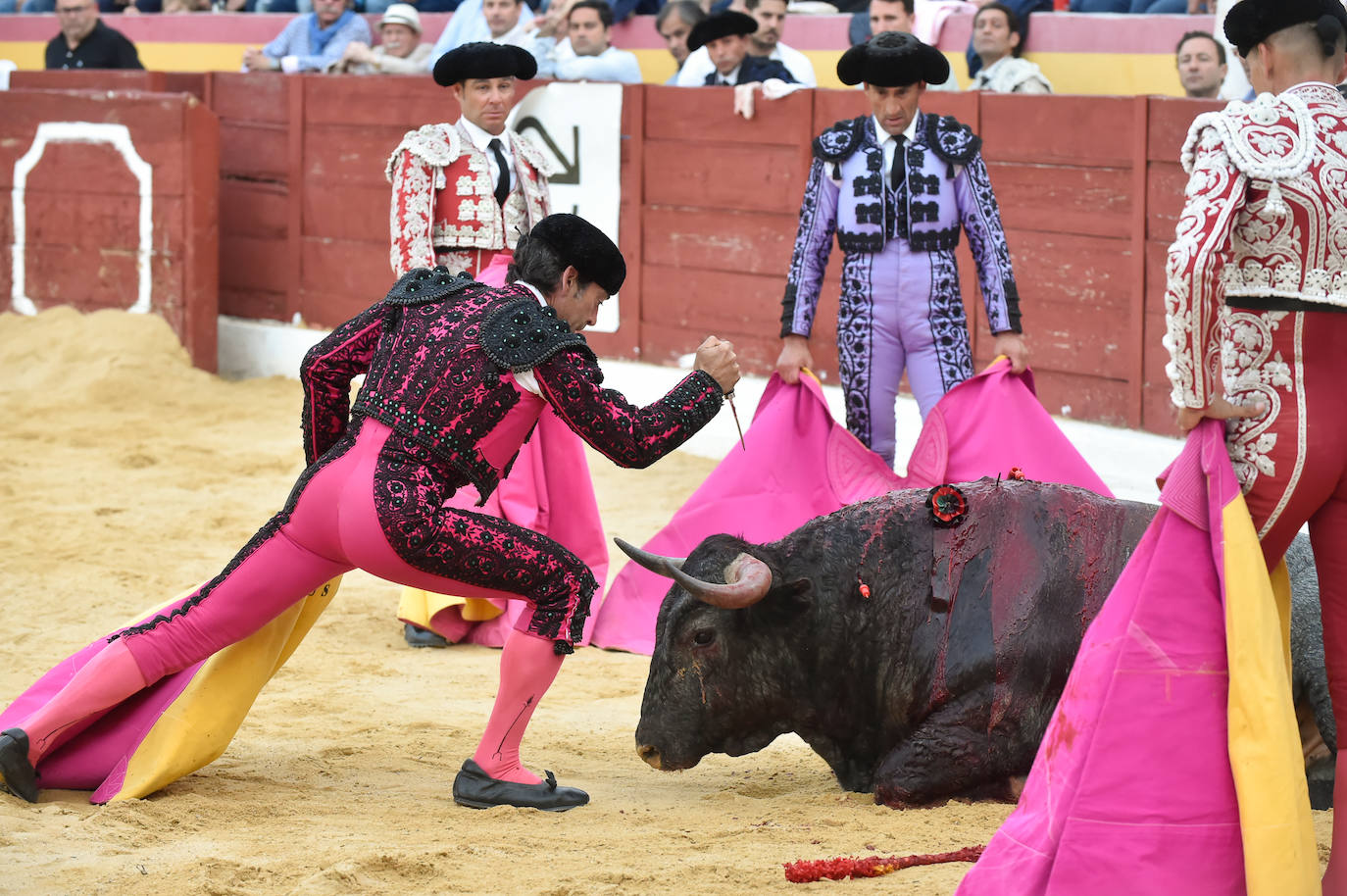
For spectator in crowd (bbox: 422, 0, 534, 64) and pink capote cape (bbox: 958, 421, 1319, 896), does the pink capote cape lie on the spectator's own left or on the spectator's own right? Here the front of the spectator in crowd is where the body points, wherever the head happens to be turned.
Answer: on the spectator's own left

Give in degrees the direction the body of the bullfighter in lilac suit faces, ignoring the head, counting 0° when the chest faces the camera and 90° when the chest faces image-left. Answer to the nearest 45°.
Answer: approximately 0°

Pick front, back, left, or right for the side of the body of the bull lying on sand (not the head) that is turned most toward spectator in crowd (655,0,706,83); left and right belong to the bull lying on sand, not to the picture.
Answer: right

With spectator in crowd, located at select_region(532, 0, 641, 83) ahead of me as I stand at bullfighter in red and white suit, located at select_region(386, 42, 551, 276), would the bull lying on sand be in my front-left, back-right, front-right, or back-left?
back-right

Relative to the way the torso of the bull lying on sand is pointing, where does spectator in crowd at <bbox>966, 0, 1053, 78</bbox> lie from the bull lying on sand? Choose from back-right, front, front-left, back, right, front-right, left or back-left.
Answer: right

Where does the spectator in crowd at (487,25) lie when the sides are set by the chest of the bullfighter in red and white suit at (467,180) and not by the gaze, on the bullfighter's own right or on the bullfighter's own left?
on the bullfighter's own left

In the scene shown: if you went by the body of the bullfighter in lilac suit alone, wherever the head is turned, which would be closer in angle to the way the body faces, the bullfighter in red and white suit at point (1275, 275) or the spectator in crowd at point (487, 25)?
the bullfighter in red and white suit

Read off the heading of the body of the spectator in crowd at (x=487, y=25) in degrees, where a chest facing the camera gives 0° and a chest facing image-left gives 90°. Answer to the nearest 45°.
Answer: approximately 45°

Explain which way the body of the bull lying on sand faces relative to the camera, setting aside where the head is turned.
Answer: to the viewer's left

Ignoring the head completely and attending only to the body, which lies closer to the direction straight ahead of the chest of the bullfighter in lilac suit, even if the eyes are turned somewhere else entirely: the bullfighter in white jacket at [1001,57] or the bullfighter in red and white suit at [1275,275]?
the bullfighter in red and white suit
